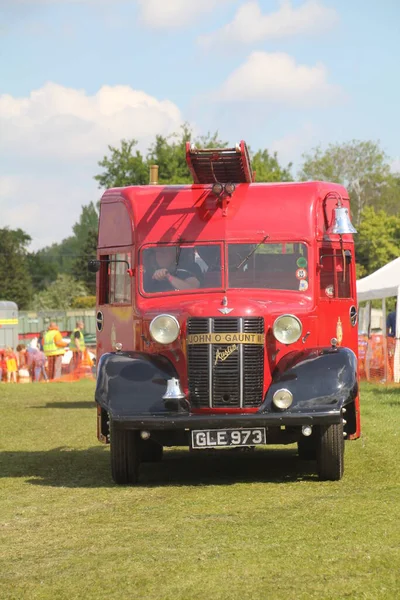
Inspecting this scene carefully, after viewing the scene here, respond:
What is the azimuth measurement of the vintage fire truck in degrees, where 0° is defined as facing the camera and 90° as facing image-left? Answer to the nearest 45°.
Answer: approximately 0°

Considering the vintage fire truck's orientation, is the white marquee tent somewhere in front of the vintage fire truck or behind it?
behind

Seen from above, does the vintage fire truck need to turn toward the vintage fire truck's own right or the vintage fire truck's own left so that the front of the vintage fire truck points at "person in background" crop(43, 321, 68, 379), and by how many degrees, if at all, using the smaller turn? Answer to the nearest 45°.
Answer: approximately 180°

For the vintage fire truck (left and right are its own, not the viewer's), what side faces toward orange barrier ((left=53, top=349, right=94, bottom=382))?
back

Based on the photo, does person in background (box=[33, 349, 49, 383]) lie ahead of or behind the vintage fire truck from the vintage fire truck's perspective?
behind

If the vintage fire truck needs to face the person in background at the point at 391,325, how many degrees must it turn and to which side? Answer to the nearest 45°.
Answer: approximately 180°

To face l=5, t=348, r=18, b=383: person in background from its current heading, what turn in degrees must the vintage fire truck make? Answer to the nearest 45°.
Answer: approximately 180°

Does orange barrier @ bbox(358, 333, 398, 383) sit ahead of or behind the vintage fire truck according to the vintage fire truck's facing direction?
behind
